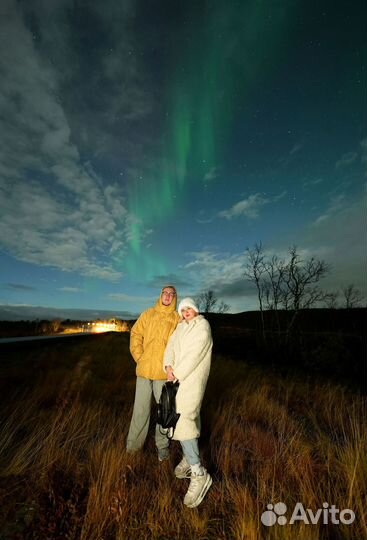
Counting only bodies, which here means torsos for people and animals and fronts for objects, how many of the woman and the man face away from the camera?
0

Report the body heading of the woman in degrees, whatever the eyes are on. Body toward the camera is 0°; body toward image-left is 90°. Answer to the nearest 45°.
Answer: approximately 45°

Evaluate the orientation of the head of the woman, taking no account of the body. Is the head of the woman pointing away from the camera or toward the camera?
toward the camera

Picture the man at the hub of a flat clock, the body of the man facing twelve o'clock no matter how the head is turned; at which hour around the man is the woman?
The woman is roughly at 11 o'clock from the man.

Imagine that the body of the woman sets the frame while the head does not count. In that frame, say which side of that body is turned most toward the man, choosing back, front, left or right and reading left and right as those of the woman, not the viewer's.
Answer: right

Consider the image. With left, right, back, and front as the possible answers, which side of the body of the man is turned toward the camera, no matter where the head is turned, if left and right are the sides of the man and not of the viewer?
front
